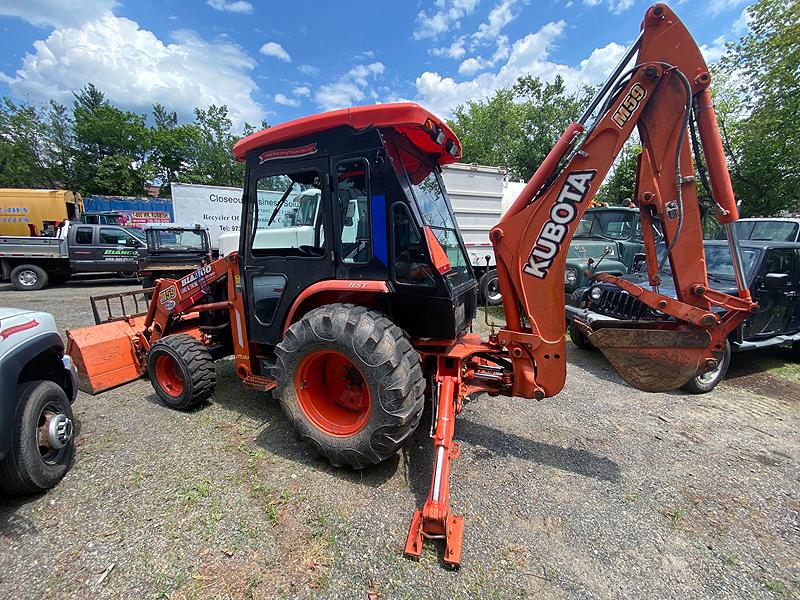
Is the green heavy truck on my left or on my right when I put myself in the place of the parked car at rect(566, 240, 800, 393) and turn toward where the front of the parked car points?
on my right

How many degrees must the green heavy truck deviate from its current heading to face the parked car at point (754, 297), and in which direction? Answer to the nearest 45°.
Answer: approximately 90° to its left

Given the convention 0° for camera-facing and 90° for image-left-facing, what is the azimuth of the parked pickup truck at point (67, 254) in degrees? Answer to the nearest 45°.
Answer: approximately 270°

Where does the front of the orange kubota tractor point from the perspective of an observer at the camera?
facing away from the viewer and to the left of the viewer

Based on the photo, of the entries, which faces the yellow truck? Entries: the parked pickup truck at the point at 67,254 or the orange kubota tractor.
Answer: the orange kubota tractor

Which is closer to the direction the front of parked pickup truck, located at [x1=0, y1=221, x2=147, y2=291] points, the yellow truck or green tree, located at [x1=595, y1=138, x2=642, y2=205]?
the green tree

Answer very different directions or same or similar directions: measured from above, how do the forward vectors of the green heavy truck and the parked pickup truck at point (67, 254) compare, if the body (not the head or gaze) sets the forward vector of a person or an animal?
very different directions

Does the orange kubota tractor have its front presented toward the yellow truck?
yes
